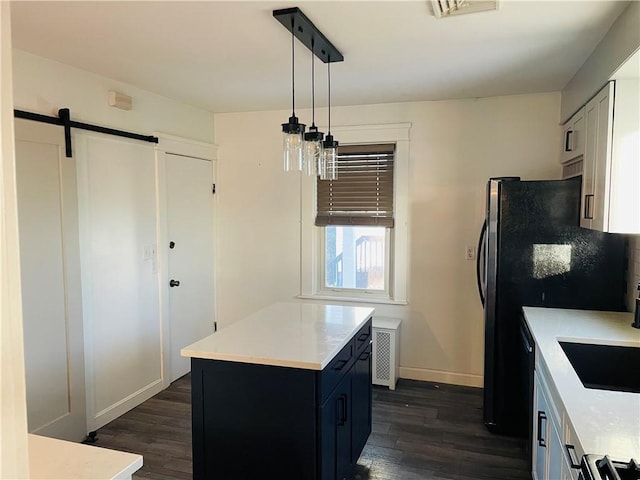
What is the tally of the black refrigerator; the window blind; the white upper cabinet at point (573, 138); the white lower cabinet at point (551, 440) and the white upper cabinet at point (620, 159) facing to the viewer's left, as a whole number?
4

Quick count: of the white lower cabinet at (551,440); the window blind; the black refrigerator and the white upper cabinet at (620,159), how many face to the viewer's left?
3

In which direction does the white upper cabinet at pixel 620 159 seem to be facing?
to the viewer's left

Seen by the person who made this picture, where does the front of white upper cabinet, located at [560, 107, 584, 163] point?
facing to the left of the viewer

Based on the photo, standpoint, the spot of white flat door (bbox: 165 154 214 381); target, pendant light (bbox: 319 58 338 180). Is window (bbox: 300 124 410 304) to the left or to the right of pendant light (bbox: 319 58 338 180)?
left

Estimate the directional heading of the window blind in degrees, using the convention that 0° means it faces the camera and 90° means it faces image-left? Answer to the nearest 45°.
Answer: approximately 0°

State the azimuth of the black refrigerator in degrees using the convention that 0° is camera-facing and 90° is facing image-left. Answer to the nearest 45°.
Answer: approximately 90°

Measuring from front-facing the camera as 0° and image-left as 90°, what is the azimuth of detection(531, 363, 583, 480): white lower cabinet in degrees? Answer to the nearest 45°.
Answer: approximately 90°
